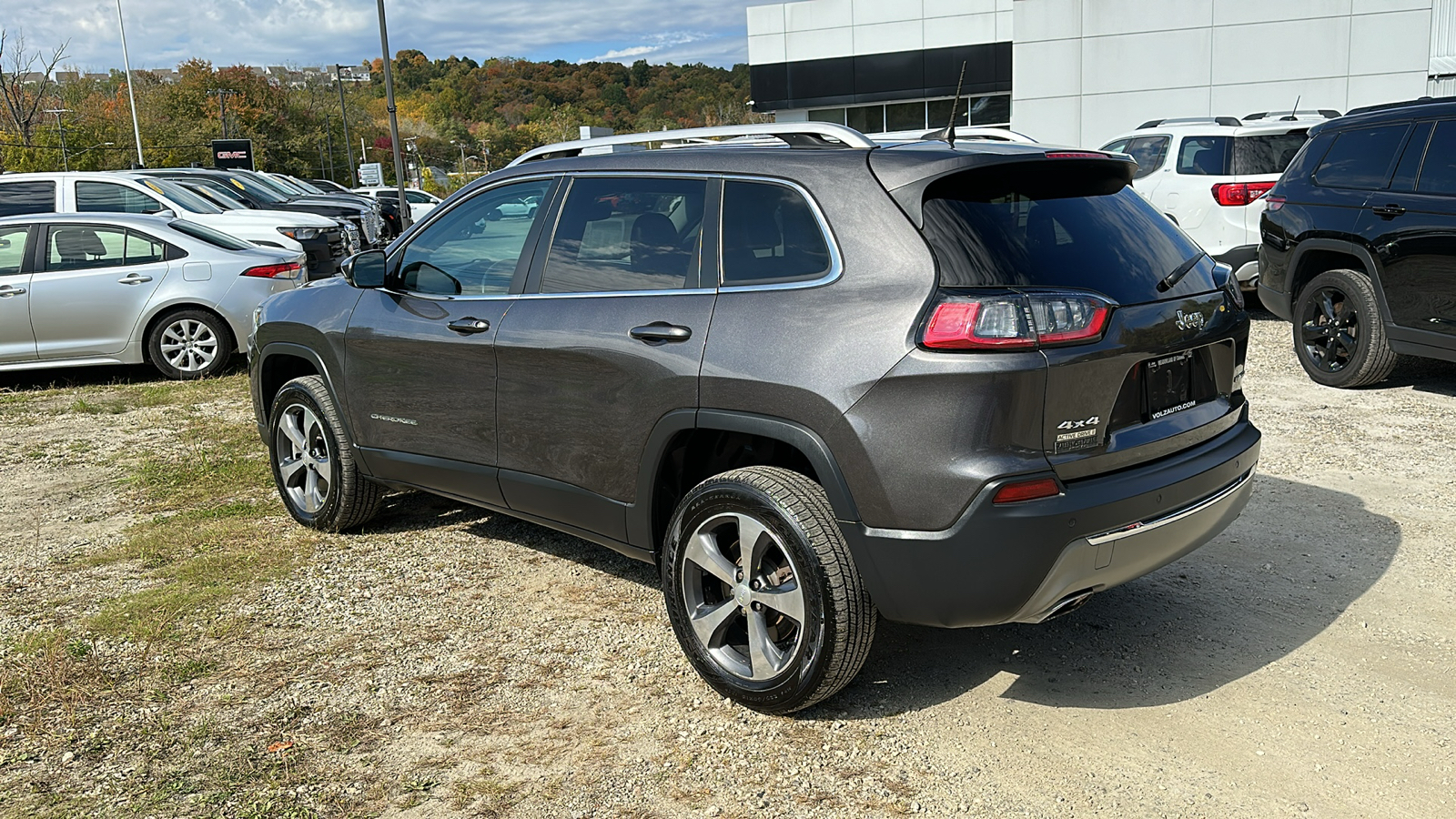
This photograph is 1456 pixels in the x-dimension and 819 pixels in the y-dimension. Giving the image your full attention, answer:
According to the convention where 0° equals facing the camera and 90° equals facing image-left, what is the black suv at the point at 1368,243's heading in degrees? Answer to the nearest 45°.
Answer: approximately 315°

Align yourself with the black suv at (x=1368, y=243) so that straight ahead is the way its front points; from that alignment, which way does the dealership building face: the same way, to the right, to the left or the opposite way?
to the right

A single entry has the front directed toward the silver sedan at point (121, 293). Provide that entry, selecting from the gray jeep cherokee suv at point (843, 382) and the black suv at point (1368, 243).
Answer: the gray jeep cherokee suv

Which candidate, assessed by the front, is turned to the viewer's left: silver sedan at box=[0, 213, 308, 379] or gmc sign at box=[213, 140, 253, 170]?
the silver sedan

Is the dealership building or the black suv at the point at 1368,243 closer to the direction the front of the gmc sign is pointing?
the black suv

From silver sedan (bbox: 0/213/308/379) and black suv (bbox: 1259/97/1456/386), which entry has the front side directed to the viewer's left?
the silver sedan

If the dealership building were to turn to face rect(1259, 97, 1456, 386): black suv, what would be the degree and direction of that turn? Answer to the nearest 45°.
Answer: approximately 45° to its left

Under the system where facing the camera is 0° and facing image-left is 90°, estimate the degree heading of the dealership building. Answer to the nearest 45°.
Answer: approximately 45°

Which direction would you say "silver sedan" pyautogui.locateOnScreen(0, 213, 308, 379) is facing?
to the viewer's left
